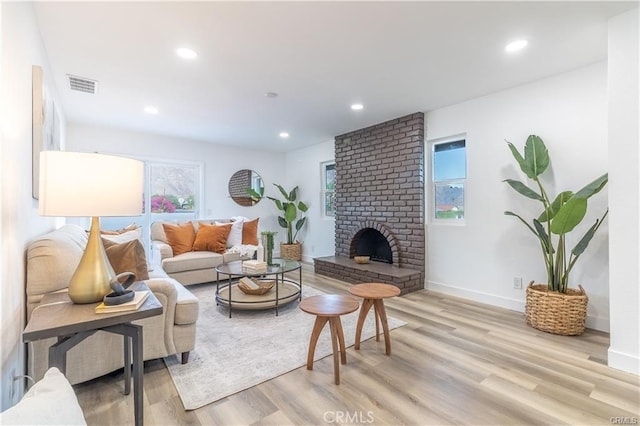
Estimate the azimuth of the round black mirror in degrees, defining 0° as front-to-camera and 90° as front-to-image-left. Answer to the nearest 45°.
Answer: approximately 0°

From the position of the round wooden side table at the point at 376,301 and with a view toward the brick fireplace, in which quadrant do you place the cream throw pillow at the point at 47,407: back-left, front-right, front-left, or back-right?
back-left

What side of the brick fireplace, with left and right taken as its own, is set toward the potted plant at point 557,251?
left

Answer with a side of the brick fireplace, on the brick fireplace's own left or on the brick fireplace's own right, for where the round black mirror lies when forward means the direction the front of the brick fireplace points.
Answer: on the brick fireplace's own right

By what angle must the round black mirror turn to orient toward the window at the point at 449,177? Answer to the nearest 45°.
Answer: approximately 45° to its left

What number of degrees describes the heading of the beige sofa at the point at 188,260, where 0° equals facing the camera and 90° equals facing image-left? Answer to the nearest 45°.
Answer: approximately 315°

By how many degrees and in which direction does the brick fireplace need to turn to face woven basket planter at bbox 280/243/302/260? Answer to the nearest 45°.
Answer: approximately 90° to its right

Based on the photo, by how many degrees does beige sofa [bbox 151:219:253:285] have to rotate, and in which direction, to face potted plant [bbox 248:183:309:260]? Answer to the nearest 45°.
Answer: approximately 90° to its left

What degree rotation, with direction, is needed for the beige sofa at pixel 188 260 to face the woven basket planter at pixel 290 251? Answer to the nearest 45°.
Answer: approximately 90° to its left
